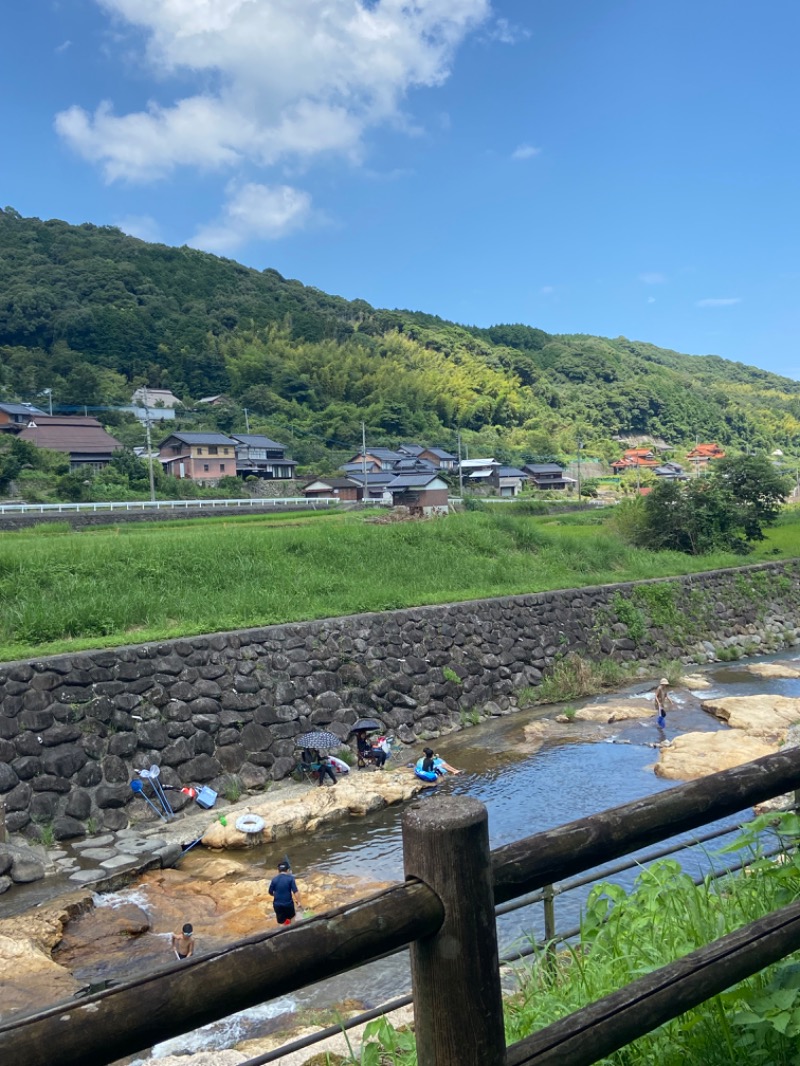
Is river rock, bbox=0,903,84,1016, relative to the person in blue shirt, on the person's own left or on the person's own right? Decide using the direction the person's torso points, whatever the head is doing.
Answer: on the person's own left

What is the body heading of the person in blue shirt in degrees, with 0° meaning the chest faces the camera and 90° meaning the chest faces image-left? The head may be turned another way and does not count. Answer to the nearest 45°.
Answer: approximately 180°

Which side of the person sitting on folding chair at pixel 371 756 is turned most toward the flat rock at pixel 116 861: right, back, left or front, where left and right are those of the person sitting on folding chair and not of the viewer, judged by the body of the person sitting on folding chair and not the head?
right

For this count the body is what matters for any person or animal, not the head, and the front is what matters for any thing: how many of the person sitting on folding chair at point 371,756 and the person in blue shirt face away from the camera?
1

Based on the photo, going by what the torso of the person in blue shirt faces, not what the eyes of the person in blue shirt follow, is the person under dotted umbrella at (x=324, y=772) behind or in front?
in front

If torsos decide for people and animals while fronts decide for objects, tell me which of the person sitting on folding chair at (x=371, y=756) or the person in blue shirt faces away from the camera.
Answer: the person in blue shirt

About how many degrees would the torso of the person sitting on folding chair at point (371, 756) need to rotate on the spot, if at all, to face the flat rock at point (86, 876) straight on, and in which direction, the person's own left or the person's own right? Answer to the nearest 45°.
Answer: approximately 90° to the person's own right

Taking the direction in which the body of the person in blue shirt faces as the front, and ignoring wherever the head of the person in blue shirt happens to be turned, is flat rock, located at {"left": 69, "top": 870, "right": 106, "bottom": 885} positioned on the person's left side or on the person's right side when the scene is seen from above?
on the person's left side

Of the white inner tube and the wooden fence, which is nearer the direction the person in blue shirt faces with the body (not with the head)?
the white inner tube

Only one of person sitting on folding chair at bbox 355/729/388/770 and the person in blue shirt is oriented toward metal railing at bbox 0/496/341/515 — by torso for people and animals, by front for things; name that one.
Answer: the person in blue shirt

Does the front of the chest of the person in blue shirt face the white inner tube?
yes

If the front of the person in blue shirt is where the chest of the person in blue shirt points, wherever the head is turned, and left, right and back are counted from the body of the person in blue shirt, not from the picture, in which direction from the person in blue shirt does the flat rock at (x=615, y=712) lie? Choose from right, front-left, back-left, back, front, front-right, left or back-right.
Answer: front-right

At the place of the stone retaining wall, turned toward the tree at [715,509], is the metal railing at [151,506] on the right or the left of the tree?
left

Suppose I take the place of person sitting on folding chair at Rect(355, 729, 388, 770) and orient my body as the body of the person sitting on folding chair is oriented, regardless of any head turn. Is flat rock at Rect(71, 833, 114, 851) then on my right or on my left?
on my right

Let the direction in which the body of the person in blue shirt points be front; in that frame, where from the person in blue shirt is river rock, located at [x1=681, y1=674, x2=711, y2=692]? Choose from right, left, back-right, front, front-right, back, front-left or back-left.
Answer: front-right

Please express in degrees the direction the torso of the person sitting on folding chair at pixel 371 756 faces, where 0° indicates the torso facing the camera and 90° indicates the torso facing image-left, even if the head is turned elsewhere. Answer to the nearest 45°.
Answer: approximately 315°

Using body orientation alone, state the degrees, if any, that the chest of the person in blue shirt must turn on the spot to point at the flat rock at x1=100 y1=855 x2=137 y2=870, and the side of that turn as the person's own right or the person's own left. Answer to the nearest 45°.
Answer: approximately 45° to the person's own left
